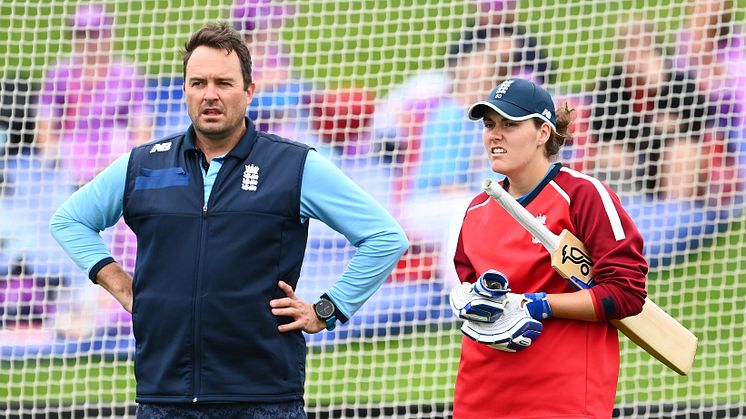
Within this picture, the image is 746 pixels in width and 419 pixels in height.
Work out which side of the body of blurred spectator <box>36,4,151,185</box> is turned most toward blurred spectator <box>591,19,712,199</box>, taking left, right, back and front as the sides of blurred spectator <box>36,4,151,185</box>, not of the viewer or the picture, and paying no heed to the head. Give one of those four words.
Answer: left

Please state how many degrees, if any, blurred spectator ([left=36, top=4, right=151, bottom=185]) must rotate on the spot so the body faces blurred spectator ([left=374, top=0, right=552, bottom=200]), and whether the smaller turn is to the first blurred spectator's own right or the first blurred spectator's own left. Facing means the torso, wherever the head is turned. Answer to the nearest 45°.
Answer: approximately 90° to the first blurred spectator's own left

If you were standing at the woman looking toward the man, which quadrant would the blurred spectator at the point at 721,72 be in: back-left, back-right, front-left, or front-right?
back-right

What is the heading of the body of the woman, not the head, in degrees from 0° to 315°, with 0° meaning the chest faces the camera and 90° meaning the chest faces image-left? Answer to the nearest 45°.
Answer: approximately 45°

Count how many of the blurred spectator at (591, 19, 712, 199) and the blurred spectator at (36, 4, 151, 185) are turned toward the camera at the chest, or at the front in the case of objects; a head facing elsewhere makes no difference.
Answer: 2

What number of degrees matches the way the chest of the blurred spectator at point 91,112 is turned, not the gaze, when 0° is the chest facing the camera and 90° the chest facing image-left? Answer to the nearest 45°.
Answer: approximately 0°

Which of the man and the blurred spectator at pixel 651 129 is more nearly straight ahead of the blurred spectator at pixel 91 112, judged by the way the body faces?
the man

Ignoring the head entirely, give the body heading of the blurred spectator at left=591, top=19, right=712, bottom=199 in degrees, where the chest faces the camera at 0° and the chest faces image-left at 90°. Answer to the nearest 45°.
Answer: approximately 0°

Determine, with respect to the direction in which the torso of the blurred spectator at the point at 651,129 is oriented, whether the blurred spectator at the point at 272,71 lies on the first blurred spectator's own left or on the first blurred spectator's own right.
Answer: on the first blurred spectator's own right
